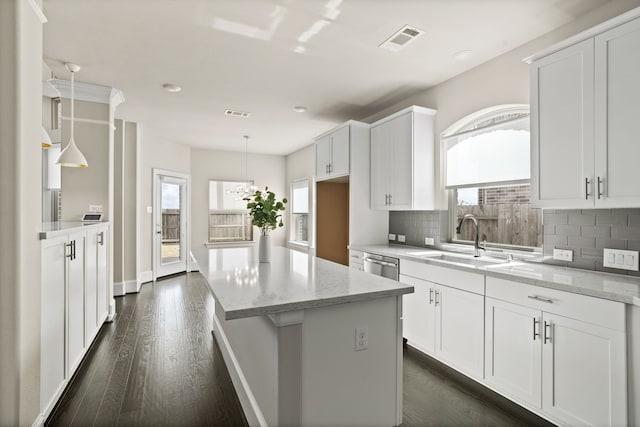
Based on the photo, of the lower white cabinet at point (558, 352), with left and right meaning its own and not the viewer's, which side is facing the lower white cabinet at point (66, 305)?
front

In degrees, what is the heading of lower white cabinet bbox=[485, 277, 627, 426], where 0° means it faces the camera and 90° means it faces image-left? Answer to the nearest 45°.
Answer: approximately 45°

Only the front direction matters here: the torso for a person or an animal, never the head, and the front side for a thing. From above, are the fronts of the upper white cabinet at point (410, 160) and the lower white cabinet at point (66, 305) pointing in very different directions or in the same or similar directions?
very different directions

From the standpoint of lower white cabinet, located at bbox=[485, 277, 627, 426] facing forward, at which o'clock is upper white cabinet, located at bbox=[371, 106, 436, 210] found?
The upper white cabinet is roughly at 3 o'clock from the lower white cabinet.

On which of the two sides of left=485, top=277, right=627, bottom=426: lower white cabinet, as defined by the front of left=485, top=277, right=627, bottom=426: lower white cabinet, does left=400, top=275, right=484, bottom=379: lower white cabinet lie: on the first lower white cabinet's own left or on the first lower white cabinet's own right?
on the first lower white cabinet's own right

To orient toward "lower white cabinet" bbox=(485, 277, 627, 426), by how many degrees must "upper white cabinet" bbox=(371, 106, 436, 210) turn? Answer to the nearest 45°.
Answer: approximately 90° to its left

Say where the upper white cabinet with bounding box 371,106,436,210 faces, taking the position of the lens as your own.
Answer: facing the viewer and to the left of the viewer

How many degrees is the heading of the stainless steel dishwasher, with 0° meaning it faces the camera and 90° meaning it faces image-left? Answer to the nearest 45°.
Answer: approximately 45°

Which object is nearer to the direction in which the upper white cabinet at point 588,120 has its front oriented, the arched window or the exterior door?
the exterior door

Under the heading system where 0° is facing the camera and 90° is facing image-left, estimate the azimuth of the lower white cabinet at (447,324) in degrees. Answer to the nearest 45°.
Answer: approximately 45°

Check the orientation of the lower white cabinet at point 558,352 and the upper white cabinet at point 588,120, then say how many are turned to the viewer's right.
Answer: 0
